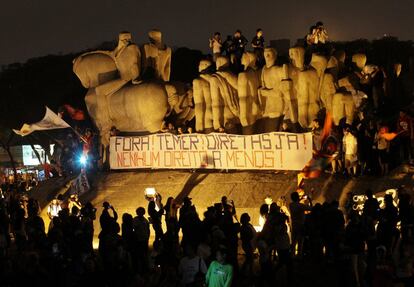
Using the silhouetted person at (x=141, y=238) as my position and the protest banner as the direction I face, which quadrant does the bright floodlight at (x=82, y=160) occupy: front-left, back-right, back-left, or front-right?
front-left

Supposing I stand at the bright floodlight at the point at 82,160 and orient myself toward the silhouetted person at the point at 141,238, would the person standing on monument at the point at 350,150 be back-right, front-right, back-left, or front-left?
front-left

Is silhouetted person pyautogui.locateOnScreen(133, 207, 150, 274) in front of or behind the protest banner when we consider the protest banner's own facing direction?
in front

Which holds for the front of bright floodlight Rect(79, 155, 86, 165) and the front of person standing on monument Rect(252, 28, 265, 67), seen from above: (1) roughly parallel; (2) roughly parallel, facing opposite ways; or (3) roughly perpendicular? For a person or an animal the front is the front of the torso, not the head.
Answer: roughly parallel

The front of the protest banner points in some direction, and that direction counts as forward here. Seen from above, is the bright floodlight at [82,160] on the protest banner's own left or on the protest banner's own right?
on the protest banner's own right

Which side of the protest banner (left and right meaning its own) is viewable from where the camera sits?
front

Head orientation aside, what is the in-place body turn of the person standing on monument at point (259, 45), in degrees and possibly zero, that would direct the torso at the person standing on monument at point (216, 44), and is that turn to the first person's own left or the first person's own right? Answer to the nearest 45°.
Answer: approximately 90° to the first person's own right

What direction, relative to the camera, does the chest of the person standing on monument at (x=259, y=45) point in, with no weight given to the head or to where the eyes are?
toward the camera

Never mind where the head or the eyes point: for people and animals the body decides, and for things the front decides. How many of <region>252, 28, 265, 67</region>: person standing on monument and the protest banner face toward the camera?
2

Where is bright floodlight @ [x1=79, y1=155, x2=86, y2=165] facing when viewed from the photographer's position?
facing the viewer

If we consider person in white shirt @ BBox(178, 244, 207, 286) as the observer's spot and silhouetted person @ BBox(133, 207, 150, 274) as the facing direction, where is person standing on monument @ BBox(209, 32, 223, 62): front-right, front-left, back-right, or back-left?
front-right

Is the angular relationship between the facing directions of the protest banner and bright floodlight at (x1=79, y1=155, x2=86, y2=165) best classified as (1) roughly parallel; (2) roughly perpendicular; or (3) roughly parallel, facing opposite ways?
roughly parallel

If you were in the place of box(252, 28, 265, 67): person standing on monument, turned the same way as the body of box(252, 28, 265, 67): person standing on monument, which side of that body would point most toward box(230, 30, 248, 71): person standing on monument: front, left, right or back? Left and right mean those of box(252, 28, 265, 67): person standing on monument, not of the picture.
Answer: right

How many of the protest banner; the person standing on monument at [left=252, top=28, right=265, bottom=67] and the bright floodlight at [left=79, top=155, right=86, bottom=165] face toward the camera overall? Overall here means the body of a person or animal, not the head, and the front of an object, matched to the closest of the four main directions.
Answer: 3

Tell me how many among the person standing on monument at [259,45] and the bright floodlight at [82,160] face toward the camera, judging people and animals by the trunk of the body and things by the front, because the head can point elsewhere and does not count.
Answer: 2

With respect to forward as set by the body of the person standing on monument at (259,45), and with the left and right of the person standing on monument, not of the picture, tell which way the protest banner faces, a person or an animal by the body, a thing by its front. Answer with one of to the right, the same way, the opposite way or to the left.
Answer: the same way
